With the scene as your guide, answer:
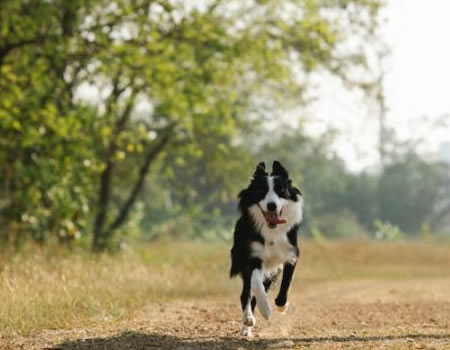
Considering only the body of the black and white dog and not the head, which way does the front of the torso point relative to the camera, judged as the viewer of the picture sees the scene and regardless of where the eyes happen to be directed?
toward the camera

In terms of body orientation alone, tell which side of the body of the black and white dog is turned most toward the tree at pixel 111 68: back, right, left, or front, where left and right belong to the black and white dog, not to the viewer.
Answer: back
